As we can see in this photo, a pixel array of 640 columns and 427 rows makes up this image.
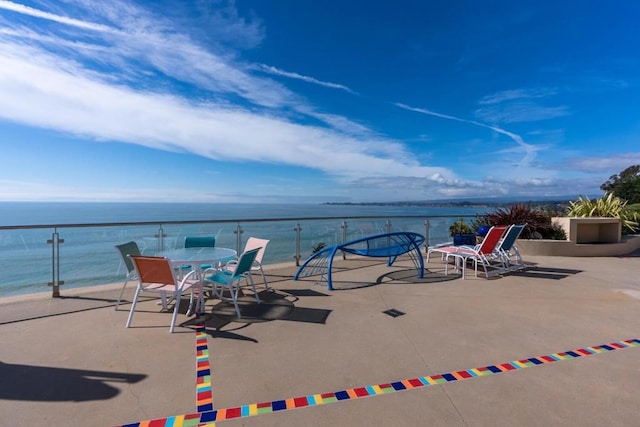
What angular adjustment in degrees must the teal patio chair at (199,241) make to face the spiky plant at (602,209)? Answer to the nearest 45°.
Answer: approximately 90° to its left

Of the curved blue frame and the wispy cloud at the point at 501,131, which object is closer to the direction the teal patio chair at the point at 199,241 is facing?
the curved blue frame

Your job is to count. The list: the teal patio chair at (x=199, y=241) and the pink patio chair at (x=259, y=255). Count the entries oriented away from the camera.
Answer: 0

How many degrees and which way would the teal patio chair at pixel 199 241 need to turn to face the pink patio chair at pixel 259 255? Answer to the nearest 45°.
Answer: approximately 45° to its left

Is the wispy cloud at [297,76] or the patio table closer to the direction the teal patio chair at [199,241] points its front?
the patio table

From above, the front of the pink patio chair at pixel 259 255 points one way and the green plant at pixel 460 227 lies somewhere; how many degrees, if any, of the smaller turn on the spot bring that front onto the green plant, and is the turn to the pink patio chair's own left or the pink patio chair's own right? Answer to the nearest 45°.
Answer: approximately 180°

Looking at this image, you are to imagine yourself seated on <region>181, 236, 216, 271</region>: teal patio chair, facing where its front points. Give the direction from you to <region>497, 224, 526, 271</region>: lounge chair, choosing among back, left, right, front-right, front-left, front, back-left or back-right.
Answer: left

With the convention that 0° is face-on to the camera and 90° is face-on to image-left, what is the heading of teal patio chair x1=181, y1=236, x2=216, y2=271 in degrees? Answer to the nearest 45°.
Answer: approximately 0°

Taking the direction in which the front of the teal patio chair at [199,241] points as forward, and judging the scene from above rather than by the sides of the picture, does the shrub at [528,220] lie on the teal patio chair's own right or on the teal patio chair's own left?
on the teal patio chair's own left

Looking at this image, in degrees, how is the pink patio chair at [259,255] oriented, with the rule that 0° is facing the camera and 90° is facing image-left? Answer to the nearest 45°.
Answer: approximately 45°

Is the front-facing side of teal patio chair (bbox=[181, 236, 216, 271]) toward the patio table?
yes
